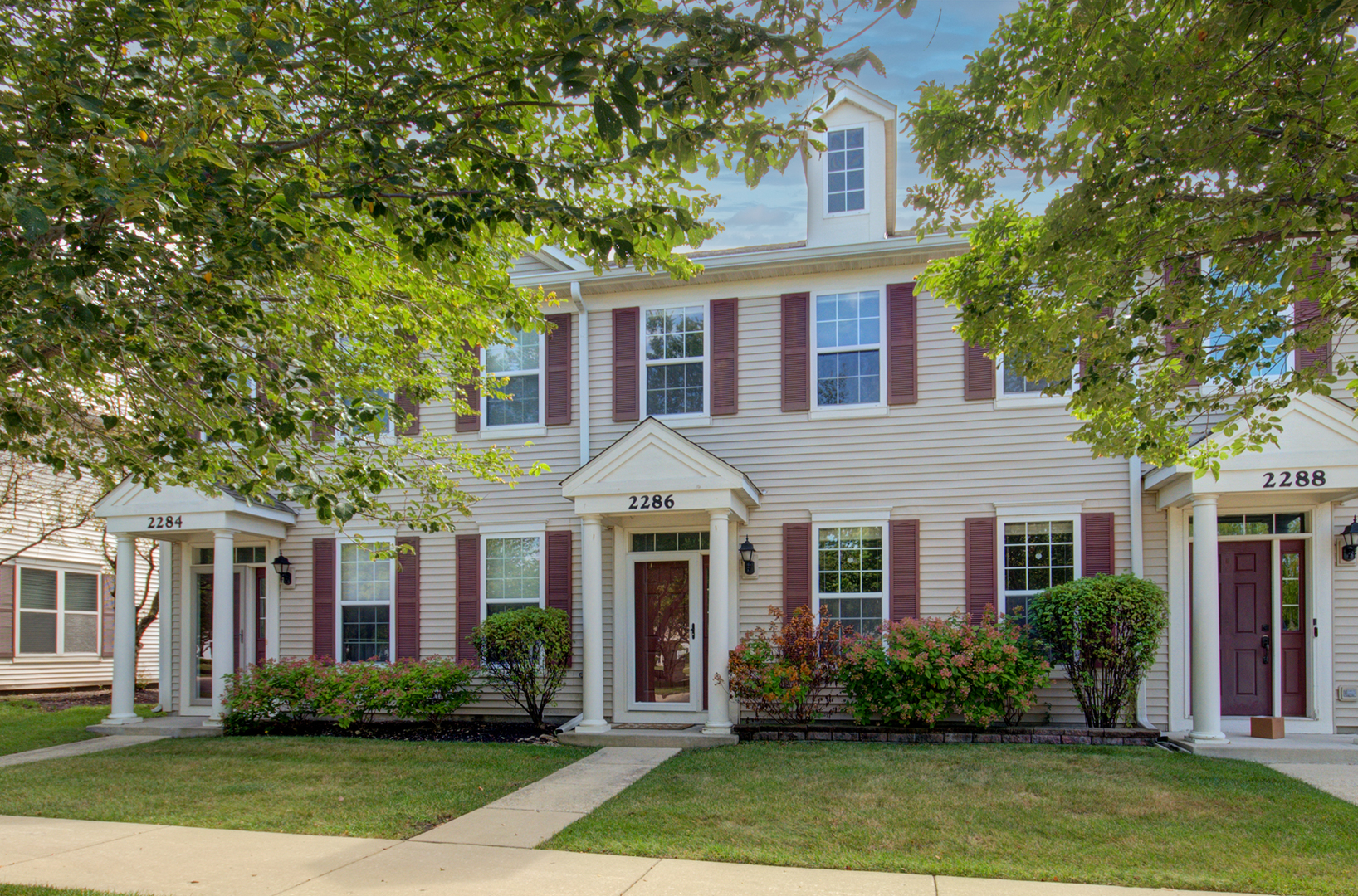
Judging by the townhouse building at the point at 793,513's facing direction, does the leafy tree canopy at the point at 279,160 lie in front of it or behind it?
in front

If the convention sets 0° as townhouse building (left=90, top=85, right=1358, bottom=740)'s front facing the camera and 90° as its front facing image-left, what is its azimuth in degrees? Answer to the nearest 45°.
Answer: approximately 0°

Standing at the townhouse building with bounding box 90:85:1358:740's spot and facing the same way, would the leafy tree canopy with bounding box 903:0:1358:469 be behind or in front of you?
in front
